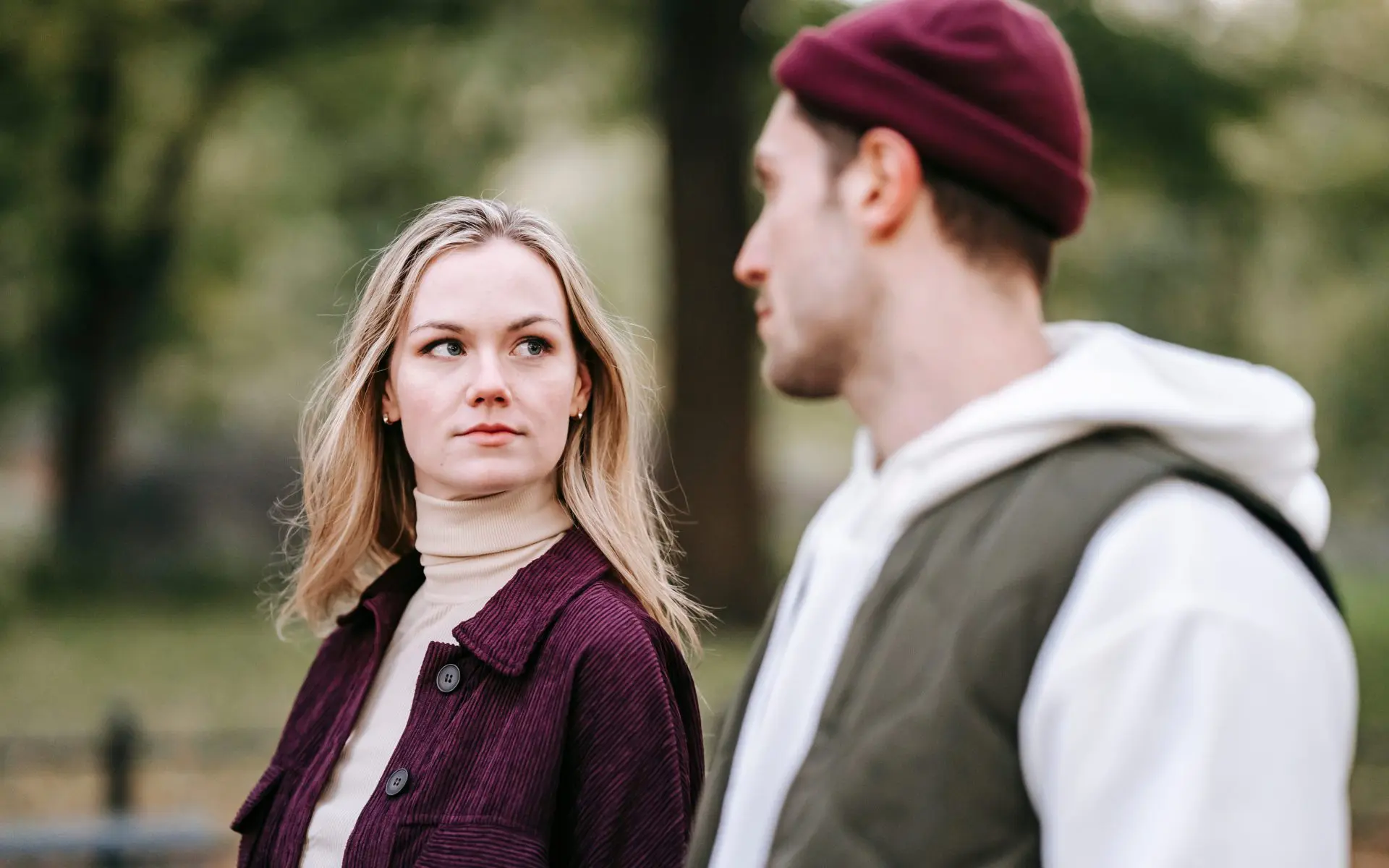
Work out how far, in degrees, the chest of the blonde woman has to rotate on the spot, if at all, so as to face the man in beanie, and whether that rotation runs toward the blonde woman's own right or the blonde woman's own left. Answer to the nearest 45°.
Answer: approximately 90° to the blonde woman's own left

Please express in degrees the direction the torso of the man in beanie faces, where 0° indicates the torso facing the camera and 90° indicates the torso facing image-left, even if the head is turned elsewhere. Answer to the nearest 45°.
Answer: approximately 45°

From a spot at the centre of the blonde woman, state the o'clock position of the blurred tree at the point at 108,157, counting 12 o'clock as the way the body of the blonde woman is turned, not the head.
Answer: The blurred tree is roughly at 4 o'clock from the blonde woman.

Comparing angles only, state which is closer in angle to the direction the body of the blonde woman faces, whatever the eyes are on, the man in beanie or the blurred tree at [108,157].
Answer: the man in beanie

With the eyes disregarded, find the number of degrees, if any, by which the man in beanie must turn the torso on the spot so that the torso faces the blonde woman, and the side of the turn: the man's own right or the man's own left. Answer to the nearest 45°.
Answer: approximately 90° to the man's own right

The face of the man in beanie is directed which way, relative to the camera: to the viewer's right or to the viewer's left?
to the viewer's left
